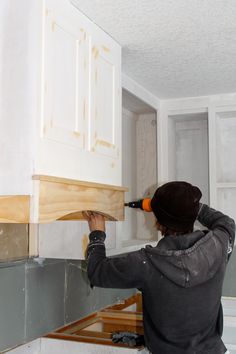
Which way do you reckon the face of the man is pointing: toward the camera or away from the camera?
away from the camera

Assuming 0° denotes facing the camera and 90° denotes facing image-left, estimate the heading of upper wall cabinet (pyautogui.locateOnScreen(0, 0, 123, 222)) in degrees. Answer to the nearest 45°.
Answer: approximately 315°

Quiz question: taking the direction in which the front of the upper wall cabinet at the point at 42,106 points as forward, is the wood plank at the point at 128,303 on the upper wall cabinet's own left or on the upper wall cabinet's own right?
on the upper wall cabinet's own left

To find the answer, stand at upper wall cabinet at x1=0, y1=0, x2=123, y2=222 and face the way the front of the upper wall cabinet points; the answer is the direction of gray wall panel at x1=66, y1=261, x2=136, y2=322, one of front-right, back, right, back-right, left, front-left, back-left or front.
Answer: back-left
